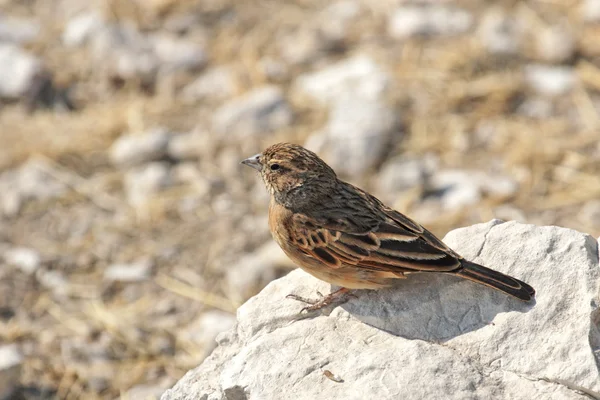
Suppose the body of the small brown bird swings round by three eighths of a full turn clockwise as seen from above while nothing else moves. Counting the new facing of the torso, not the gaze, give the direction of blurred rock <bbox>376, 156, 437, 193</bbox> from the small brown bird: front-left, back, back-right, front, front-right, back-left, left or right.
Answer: front-left

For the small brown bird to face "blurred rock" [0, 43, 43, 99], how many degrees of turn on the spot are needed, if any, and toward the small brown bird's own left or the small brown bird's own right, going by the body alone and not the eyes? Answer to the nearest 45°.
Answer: approximately 45° to the small brown bird's own right

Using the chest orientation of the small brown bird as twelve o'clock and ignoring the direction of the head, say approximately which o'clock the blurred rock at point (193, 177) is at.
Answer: The blurred rock is roughly at 2 o'clock from the small brown bird.

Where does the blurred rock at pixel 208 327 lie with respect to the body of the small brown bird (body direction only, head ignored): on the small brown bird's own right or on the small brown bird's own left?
on the small brown bird's own right

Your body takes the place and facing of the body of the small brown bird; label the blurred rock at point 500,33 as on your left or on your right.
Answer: on your right

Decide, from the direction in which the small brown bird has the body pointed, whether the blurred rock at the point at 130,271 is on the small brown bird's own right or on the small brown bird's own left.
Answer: on the small brown bird's own right

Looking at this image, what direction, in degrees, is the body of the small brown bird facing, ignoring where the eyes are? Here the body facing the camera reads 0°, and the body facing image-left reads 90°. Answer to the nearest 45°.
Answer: approximately 90°

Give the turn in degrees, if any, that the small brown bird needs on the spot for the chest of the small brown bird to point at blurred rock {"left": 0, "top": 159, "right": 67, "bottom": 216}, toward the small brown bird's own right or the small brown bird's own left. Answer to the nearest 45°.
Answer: approximately 45° to the small brown bird's own right

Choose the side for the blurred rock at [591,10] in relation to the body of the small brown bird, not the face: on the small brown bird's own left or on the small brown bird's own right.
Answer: on the small brown bird's own right
